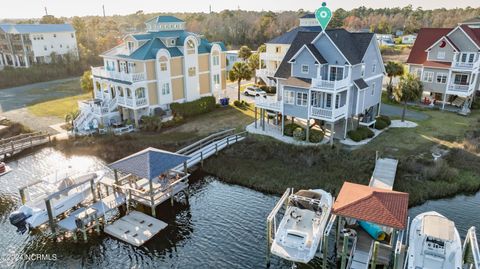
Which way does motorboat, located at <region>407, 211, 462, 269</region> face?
away from the camera

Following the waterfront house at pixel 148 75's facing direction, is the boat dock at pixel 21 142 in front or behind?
in front

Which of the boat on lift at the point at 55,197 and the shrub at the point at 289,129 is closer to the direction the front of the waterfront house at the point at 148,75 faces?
the boat on lift

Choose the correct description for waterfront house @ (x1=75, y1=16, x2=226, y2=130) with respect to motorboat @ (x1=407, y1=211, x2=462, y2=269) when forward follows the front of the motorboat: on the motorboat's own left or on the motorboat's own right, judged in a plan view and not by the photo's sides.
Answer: on the motorboat's own left

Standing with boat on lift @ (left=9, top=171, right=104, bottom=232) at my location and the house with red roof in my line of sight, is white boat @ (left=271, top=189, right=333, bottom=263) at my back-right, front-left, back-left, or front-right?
front-right

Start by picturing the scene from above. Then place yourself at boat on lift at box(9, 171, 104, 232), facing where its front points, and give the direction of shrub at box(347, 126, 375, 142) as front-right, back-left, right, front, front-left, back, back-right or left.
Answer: front-right

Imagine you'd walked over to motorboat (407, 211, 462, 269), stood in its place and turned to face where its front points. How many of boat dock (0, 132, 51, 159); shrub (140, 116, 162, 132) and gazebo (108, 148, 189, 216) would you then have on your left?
3

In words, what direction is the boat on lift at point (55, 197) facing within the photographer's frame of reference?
facing away from the viewer and to the right of the viewer

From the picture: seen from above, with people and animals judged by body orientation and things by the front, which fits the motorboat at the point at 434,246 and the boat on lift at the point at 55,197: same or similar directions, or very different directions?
same or similar directions

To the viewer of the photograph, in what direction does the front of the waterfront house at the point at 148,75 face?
facing the viewer and to the left of the viewer

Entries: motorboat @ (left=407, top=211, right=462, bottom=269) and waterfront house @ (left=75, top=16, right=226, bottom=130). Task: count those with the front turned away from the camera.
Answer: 1
